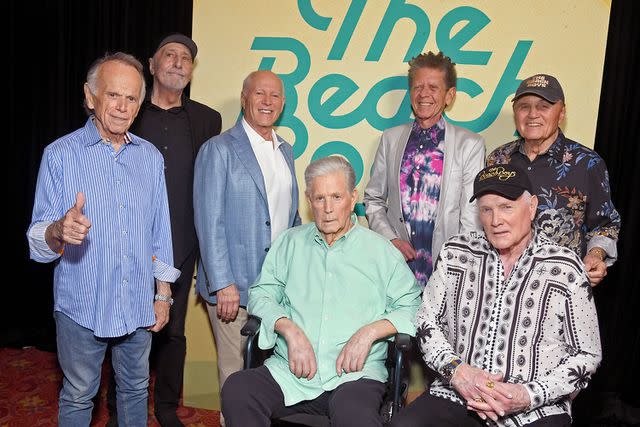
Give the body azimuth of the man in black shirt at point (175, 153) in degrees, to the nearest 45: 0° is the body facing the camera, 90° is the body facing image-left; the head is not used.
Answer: approximately 0°

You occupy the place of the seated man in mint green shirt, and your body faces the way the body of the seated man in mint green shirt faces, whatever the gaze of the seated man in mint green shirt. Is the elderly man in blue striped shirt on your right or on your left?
on your right

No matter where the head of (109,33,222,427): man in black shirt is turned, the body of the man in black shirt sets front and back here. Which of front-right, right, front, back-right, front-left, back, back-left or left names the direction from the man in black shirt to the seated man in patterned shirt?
front-left

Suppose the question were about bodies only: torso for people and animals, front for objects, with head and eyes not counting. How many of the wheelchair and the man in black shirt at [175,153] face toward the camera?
2

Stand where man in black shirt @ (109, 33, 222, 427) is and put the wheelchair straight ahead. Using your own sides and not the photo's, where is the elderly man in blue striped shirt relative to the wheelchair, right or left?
right

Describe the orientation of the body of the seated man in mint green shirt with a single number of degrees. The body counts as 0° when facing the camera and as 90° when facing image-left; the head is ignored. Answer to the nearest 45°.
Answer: approximately 0°

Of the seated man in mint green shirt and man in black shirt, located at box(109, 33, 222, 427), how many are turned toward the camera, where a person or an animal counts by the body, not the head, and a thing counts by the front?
2

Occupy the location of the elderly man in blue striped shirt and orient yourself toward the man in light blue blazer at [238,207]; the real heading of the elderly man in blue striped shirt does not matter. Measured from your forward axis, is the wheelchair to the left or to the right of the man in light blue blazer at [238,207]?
right

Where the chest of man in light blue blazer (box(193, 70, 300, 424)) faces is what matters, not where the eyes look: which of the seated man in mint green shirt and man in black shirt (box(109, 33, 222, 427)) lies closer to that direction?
the seated man in mint green shirt
